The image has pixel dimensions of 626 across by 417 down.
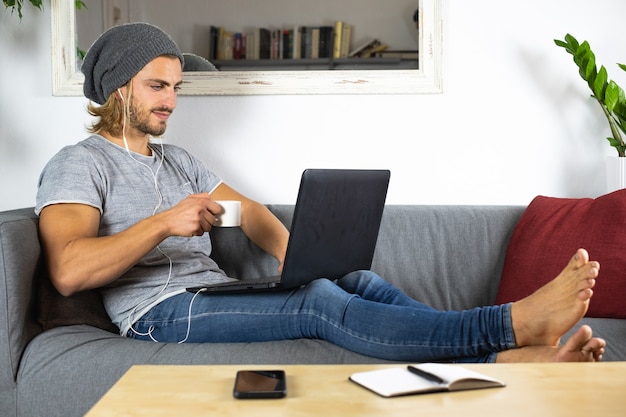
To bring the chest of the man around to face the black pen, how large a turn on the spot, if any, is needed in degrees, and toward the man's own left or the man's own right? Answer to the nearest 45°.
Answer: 0° — they already face it

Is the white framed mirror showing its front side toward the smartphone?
yes

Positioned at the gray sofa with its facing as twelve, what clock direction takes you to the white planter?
The white planter is roughly at 8 o'clock from the gray sofa.

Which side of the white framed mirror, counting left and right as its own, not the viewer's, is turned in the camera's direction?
front

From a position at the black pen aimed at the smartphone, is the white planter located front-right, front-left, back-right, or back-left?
back-right

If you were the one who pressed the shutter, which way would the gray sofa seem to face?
facing the viewer

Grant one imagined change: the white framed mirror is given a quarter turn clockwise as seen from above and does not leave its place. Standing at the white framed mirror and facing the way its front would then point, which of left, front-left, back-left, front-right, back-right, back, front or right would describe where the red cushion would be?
back-left

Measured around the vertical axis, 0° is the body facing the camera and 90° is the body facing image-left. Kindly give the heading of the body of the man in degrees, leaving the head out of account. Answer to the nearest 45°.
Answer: approximately 315°

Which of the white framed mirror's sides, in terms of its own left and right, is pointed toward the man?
front

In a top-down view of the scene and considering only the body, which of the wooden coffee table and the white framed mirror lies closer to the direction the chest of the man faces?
the wooden coffee table

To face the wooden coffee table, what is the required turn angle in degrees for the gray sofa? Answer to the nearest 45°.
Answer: approximately 45° to its left

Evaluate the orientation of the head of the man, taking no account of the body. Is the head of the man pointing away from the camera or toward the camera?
toward the camera

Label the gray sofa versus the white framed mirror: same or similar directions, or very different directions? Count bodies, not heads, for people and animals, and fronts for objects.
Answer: same or similar directions
